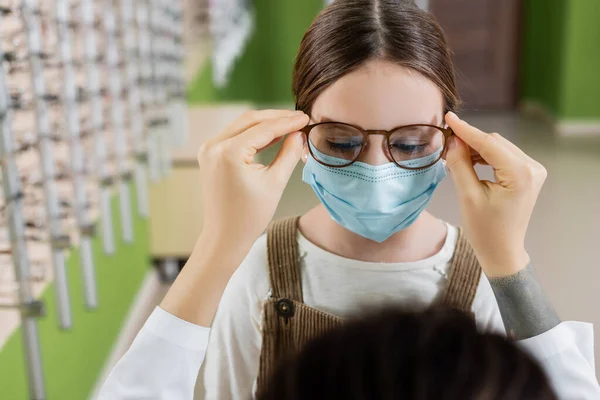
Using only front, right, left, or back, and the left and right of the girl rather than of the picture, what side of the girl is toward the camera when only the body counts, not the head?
front

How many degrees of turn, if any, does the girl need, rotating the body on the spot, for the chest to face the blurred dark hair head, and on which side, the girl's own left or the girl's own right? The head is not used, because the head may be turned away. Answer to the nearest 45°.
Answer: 0° — they already face them

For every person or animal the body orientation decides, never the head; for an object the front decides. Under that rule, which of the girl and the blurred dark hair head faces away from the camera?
the blurred dark hair head

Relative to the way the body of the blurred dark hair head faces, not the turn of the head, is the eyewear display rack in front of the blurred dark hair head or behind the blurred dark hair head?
in front

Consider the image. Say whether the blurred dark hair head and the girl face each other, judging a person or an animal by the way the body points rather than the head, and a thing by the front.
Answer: yes

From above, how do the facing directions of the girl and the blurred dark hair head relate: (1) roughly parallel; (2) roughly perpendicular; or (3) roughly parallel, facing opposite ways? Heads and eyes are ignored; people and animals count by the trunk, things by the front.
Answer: roughly parallel, facing opposite ways

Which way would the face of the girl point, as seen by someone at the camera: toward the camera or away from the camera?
toward the camera

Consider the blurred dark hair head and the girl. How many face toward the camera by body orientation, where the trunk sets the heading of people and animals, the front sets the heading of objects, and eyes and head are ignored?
1

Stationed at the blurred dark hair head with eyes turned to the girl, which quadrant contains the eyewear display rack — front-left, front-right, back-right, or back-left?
front-left

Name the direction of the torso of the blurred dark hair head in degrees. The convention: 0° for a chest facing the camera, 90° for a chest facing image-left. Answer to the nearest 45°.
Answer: approximately 180°

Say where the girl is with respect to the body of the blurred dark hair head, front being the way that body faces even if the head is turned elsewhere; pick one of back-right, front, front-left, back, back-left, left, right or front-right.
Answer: front

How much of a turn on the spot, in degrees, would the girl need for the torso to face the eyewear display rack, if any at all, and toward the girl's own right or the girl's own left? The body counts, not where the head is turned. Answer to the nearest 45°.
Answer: approximately 135° to the girl's own right

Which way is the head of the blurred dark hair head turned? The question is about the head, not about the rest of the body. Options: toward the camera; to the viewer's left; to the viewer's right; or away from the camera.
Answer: away from the camera
